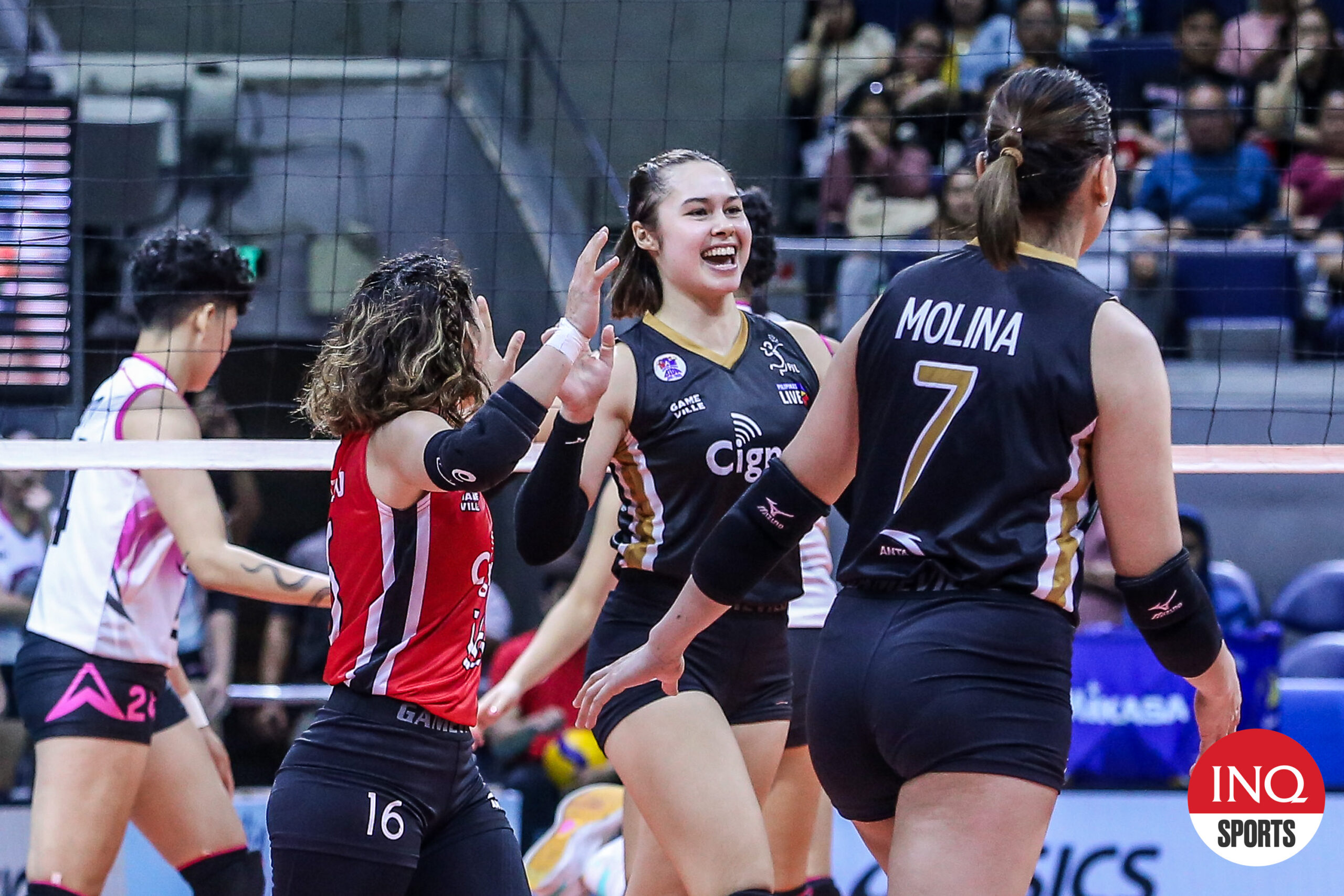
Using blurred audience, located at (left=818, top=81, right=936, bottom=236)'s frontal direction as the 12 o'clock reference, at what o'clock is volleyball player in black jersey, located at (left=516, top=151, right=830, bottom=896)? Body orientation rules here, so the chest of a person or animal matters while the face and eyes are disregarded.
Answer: The volleyball player in black jersey is roughly at 12 o'clock from the blurred audience.

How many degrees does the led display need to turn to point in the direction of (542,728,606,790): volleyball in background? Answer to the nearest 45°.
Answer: approximately 45° to its left

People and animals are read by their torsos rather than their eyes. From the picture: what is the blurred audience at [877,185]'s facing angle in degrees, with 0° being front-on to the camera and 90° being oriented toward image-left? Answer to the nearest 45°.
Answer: approximately 0°

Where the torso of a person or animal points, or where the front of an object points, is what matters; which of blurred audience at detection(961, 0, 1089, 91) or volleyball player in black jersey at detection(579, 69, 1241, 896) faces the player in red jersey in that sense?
the blurred audience

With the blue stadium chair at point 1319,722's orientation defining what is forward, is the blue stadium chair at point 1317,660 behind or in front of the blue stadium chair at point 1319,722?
behind

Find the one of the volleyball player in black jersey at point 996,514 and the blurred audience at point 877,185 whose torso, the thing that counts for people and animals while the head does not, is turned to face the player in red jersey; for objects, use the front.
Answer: the blurred audience

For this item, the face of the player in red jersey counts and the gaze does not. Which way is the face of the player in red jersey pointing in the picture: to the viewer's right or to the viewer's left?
to the viewer's right

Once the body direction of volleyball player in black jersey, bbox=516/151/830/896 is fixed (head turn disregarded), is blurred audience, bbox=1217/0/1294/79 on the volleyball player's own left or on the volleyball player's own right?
on the volleyball player's own left

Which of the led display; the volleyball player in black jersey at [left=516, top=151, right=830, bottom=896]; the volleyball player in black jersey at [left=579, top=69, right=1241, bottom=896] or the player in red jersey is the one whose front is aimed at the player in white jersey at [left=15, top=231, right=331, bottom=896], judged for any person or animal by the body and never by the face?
the led display

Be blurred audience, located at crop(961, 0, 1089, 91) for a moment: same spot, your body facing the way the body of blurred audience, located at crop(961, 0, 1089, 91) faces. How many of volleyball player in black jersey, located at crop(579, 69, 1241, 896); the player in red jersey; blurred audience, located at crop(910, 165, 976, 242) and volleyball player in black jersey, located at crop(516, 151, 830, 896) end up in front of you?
4
